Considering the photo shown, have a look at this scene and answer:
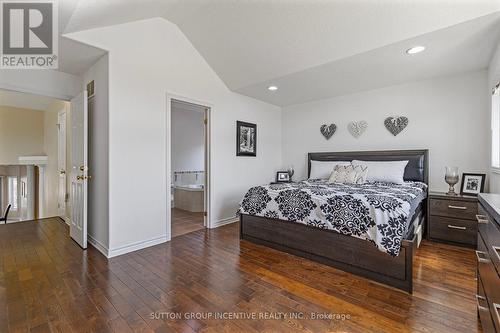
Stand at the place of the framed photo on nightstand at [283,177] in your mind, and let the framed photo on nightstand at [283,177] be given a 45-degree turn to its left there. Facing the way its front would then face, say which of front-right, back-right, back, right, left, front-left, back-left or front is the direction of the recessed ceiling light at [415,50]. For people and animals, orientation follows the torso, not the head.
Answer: front

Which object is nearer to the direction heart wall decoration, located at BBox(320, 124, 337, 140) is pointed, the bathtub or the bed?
the bed

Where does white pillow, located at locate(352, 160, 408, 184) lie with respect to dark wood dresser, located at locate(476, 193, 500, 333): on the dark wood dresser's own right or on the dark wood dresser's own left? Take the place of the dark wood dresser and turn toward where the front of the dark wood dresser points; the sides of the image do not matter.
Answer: on the dark wood dresser's own right

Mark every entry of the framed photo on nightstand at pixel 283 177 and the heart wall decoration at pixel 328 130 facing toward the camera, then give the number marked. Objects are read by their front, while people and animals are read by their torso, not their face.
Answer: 2

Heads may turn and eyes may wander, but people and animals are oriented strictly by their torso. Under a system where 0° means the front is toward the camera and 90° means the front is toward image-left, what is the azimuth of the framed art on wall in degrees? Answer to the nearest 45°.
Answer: approximately 315°

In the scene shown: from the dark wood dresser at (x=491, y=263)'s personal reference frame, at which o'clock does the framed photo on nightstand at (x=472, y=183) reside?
The framed photo on nightstand is roughly at 3 o'clock from the dark wood dresser.

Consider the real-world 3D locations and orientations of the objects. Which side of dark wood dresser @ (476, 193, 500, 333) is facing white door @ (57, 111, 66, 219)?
front

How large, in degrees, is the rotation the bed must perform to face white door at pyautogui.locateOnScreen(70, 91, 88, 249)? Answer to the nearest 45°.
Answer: approximately 45° to its right

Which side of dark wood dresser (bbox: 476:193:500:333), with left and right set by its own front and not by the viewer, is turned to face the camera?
left
